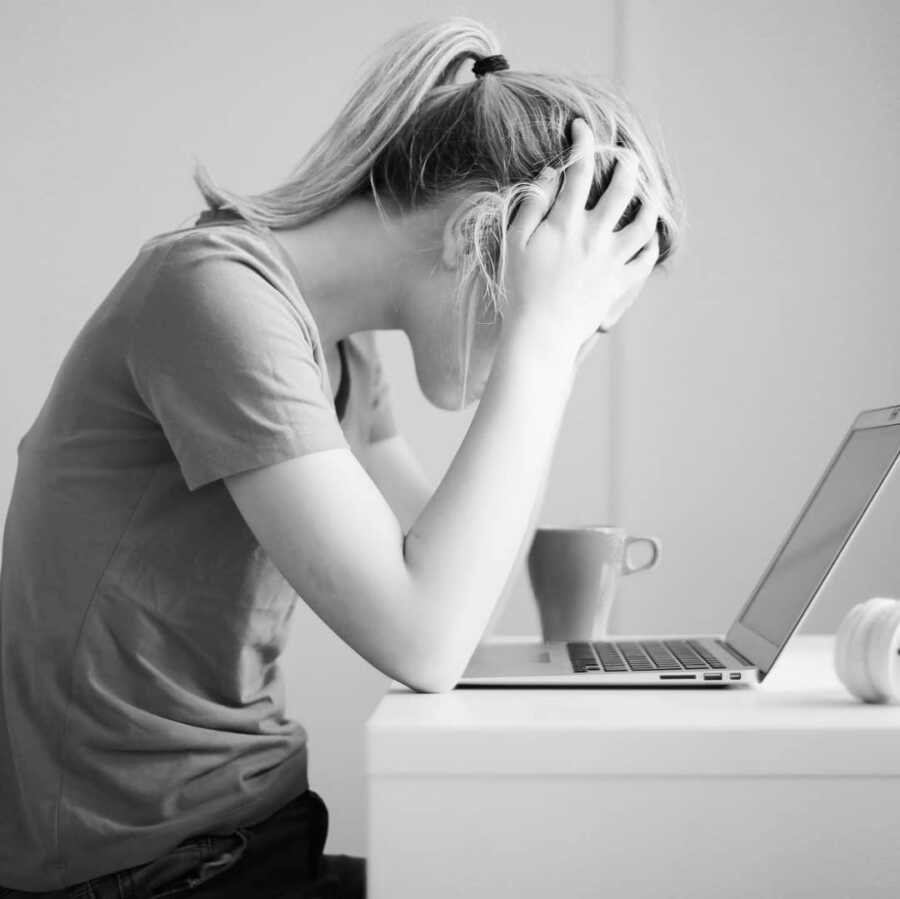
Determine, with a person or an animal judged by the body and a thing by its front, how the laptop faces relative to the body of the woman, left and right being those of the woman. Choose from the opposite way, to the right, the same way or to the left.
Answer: the opposite way

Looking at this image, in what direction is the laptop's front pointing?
to the viewer's left

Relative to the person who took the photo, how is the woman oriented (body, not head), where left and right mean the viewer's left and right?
facing to the right of the viewer

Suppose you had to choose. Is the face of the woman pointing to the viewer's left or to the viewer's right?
to the viewer's right

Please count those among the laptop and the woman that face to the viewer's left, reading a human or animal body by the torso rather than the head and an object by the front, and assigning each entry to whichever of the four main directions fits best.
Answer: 1
